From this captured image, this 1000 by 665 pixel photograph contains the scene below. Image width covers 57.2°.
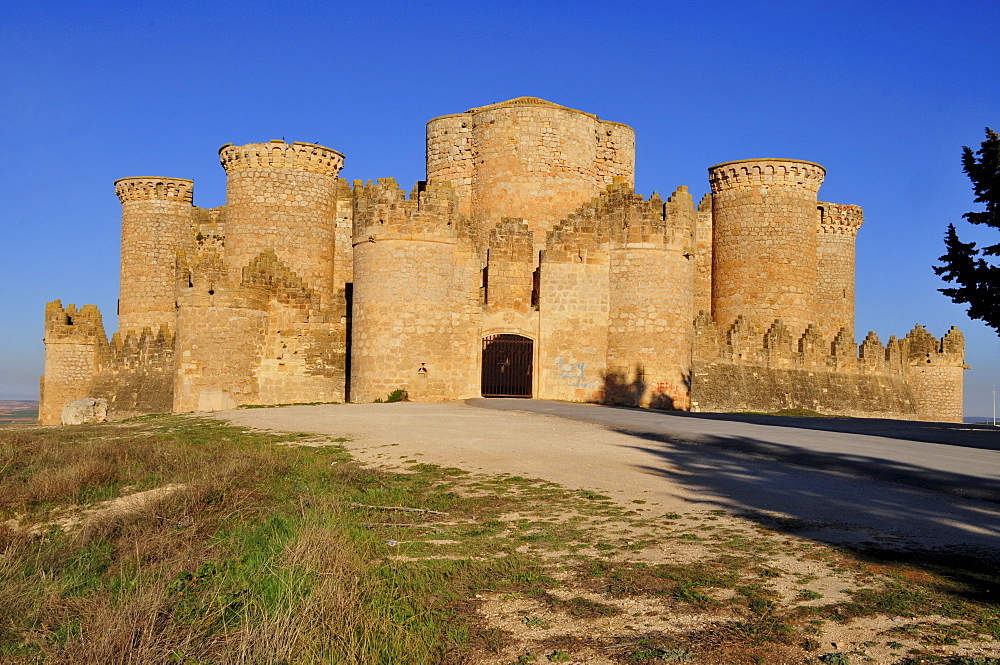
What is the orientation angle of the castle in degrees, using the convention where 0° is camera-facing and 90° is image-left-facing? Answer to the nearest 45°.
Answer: approximately 0°

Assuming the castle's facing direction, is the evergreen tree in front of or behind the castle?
in front
